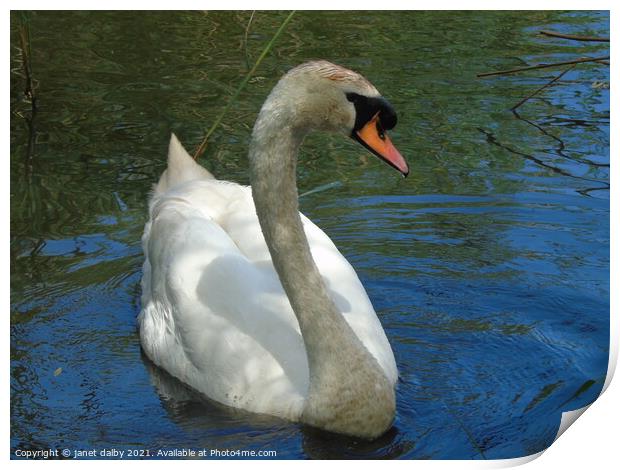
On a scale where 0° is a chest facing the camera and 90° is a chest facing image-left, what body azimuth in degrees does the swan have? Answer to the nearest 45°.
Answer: approximately 315°
